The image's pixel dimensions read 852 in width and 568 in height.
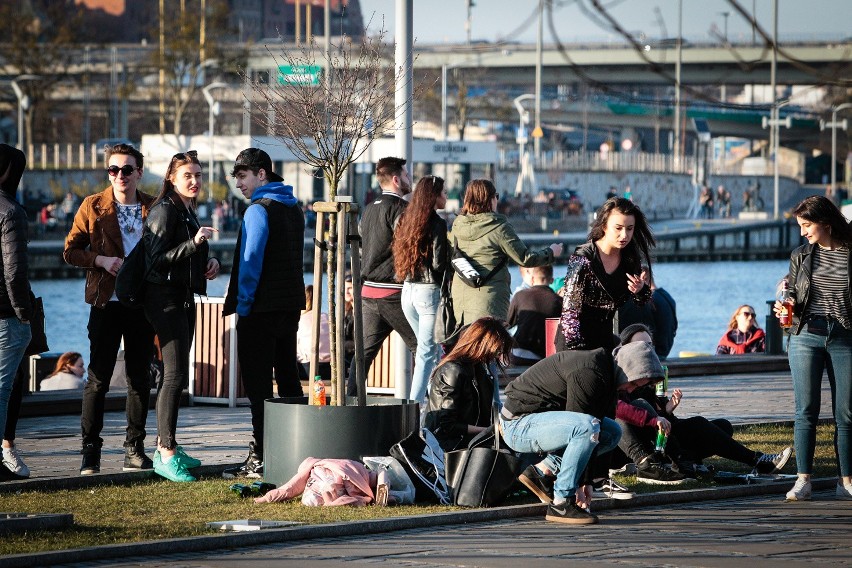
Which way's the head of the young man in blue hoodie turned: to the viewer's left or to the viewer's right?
to the viewer's left

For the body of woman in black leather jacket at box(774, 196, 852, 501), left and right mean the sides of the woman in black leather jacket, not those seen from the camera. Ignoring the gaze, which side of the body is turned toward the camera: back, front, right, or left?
front

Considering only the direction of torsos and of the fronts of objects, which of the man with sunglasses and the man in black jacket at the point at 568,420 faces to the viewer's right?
the man in black jacket

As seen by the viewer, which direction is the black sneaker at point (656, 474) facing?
to the viewer's right

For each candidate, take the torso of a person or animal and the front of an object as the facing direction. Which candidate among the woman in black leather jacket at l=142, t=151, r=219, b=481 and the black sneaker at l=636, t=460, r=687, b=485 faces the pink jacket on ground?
the woman in black leather jacket

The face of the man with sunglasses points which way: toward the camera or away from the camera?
toward the camera

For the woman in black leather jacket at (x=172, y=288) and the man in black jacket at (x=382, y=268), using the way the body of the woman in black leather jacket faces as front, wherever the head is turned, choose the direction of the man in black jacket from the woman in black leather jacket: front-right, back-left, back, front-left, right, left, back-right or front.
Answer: left

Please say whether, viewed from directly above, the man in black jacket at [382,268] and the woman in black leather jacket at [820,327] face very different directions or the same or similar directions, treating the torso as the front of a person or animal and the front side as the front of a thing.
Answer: very different directions

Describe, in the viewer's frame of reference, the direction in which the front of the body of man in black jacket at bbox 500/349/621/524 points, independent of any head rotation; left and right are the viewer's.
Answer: facing to the right of the viewer

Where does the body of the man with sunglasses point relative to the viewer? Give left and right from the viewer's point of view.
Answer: facing the viewer

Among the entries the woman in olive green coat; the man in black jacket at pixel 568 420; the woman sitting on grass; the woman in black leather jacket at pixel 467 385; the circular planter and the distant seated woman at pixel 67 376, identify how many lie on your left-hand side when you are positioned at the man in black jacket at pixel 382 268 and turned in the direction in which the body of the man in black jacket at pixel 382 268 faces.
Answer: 1

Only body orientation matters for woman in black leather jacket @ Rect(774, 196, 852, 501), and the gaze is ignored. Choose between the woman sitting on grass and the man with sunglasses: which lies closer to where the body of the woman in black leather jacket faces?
the man with sunglasses

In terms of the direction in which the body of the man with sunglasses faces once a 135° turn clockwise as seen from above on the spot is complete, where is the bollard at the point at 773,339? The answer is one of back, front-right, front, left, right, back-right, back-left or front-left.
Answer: right

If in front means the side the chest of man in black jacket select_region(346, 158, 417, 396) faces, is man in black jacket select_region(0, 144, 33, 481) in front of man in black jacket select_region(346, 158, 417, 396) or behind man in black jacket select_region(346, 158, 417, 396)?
behind

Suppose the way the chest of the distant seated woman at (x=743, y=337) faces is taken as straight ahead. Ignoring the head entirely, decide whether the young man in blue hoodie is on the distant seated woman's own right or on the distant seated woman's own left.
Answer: on the distant seated woman's own right
